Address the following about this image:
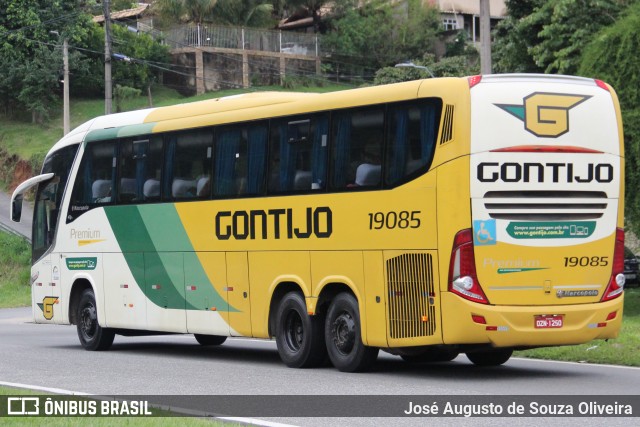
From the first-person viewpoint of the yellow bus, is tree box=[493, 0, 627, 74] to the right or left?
on its right

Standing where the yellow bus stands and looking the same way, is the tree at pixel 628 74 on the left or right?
on its right

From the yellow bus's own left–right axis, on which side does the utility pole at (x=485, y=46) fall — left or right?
on its right

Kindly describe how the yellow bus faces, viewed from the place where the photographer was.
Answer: facing away from the viewer and to the left of the viewer

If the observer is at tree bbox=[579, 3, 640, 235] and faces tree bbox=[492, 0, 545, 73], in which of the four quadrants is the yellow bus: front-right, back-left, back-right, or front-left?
back-left
